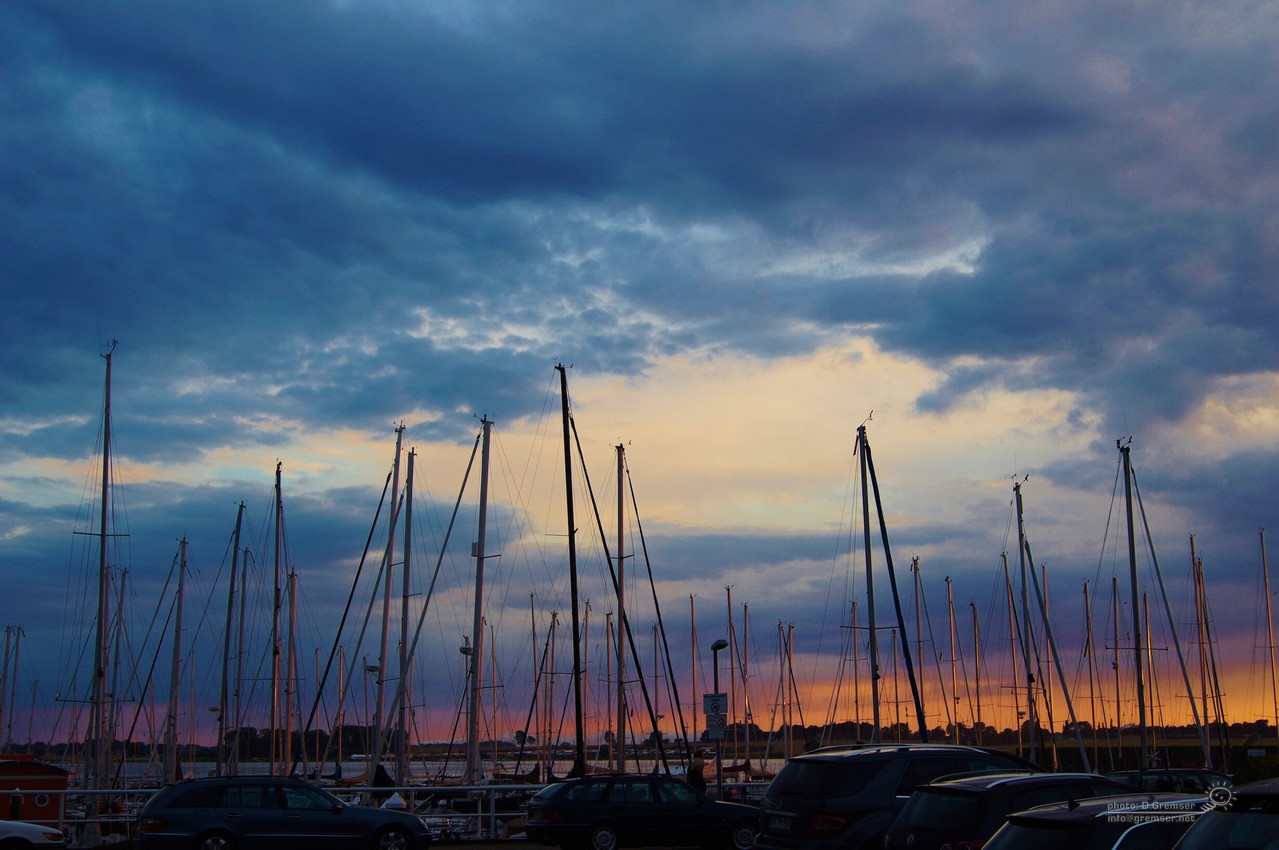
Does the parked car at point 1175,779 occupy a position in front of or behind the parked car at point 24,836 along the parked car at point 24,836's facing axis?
in front

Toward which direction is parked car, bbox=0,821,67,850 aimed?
to the viewer's right

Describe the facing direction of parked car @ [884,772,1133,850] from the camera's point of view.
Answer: facing away from the viewer and to the right of the viewer

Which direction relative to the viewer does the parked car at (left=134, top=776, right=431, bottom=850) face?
to the viewer's right

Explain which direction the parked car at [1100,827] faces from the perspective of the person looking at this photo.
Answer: facing away from the viewer and to the right of the viewer

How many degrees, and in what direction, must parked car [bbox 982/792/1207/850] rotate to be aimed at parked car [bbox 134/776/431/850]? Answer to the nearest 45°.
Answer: approximately 90° to its left

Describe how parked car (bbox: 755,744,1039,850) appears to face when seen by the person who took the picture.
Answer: facing away from the viewer and to the right of the viewer
